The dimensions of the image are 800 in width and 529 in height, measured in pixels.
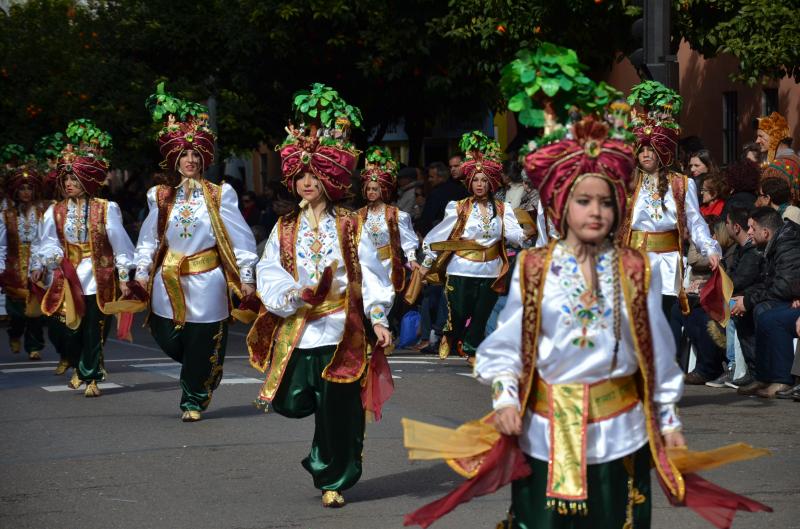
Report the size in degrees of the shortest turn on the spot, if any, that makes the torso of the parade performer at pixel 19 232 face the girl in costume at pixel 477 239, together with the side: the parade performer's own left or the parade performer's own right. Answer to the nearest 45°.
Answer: approximately 45° to the parade performer's own left

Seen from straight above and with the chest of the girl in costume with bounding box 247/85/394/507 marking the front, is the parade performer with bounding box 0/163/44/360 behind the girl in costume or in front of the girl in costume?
behind

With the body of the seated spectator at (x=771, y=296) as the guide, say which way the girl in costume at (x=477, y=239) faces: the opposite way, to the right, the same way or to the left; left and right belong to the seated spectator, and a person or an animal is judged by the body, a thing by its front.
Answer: to the left

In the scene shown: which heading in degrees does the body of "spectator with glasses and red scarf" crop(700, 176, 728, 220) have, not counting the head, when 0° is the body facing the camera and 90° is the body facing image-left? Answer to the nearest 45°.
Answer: approximately 90°

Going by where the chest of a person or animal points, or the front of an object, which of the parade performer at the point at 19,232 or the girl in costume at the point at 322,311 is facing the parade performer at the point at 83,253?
the parade performer at the point at 19,232

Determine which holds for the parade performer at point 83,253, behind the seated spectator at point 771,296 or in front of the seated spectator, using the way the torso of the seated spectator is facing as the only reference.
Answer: in front

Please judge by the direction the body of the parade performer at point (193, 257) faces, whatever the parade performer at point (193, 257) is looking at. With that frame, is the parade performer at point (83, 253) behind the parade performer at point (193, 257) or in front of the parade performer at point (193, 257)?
behind

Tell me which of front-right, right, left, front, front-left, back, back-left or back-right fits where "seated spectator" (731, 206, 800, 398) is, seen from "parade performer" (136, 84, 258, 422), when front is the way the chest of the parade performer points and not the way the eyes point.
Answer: left

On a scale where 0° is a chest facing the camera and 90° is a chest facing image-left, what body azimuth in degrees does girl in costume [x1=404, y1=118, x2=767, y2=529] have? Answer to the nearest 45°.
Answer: approximately 0°

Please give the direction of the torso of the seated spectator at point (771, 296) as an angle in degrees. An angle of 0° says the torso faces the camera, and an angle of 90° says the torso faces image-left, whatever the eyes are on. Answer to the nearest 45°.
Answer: approximately 90°

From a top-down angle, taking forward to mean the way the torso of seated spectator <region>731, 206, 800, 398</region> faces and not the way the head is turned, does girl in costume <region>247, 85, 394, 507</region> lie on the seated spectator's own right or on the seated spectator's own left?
on the seated spectator's own left

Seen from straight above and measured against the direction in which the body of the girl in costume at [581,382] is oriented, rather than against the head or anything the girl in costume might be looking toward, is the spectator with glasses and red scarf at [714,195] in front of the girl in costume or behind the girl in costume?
behind

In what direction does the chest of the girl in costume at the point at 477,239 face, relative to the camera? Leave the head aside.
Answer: toward the camera

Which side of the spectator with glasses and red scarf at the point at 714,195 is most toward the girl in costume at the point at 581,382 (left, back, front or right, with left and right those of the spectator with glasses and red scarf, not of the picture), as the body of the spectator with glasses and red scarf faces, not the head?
left
